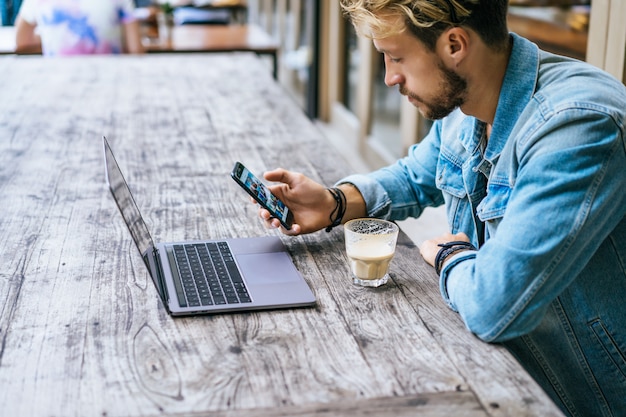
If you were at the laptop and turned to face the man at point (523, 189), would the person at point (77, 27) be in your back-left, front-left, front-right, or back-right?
back-left

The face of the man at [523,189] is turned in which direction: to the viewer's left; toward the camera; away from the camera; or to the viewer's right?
to the viewer's left

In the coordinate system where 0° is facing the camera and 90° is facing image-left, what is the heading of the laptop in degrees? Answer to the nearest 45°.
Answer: approximately 270°

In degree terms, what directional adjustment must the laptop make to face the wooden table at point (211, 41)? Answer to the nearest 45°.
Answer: approximately 90° to its left

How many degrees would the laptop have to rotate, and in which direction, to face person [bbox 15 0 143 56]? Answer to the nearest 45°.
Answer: approximately 90° to its left
